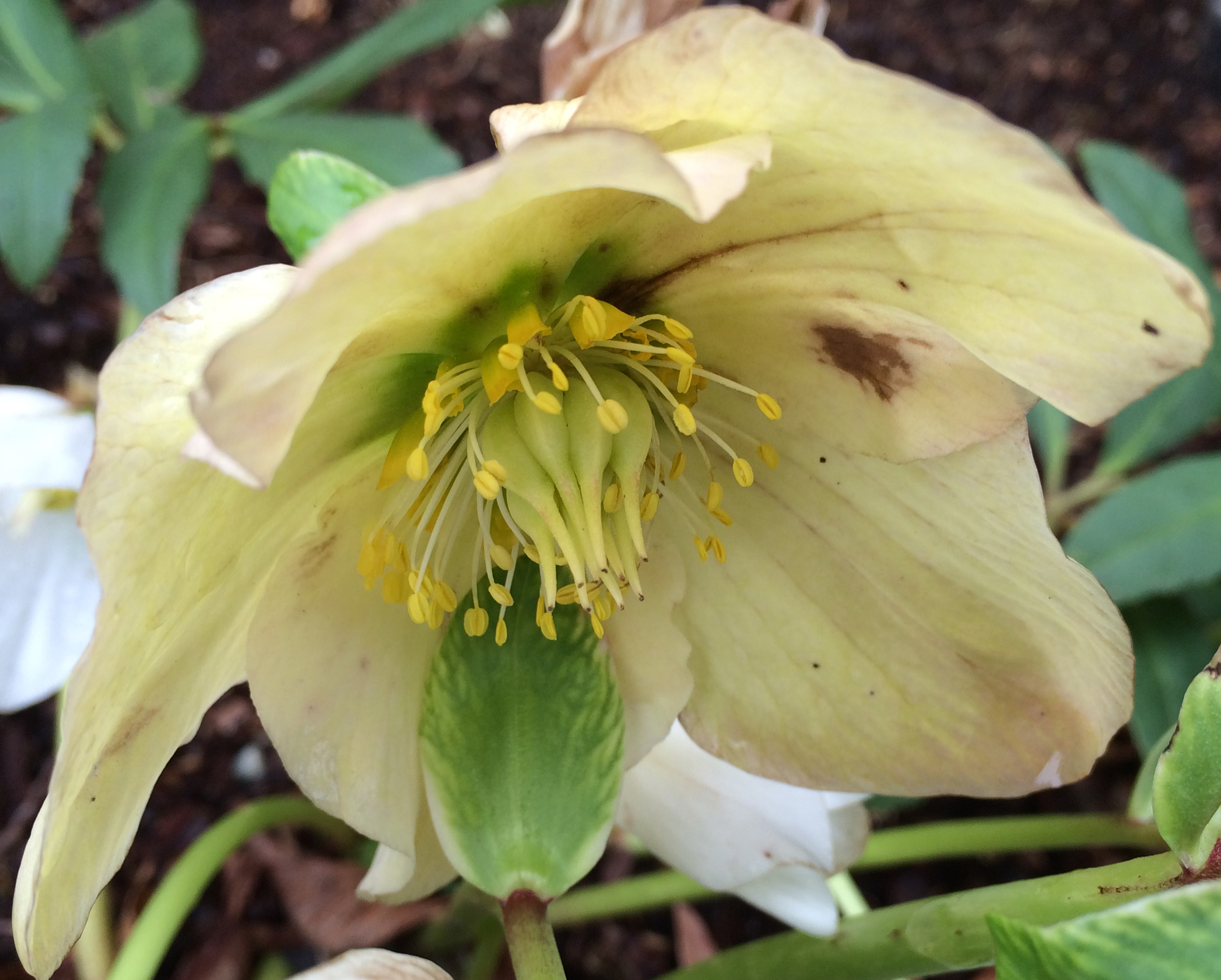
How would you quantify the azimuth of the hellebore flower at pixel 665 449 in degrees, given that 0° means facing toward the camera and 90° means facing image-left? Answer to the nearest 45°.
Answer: approximately 0°

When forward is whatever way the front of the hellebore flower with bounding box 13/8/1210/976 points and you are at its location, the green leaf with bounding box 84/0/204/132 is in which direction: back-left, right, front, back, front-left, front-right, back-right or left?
back-right

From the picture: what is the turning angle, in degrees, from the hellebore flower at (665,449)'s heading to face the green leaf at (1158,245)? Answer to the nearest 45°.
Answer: approximately 135° to its left

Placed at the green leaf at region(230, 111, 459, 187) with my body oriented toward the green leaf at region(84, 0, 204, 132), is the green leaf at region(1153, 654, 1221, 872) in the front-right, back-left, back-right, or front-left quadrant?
back-left
